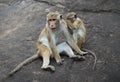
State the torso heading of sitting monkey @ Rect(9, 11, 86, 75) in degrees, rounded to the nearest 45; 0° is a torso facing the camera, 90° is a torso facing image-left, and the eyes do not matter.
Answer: approximately 315°

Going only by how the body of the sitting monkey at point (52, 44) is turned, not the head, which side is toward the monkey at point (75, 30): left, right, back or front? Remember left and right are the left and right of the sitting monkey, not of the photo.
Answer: left
